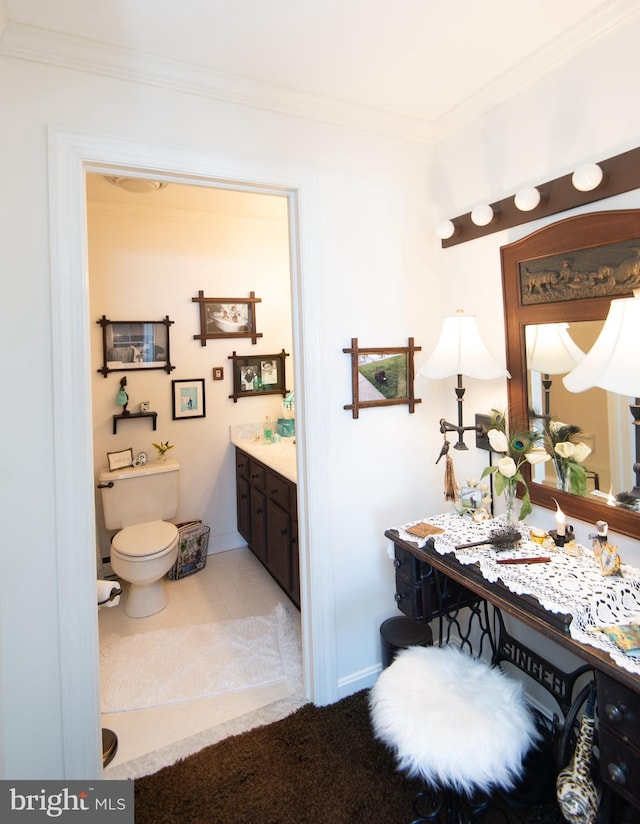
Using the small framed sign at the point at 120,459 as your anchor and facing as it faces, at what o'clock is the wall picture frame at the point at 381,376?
The wall picture frame is roughly at 11 o'clock from the small framed sign.

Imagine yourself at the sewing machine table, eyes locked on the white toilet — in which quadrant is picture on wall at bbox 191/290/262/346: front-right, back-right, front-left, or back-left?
front-right

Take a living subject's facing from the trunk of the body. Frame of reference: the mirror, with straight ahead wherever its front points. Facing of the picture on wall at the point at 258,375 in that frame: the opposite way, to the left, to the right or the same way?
to the left

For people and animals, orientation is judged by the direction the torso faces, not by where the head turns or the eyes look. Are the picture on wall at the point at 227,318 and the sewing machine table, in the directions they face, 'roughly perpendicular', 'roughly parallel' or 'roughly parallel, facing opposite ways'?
roughly perpendicular

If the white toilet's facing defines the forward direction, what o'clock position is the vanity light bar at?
The vanity light bar is roughly at 11 o'clock from the white toilet.

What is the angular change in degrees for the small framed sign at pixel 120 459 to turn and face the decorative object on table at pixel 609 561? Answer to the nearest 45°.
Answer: approximately 45° to its left

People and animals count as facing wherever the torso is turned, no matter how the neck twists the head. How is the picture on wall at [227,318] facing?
toward the camera

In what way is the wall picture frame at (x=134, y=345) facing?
toward the camera

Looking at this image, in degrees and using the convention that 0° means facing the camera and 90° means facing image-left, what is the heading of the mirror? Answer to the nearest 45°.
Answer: approximately 45°

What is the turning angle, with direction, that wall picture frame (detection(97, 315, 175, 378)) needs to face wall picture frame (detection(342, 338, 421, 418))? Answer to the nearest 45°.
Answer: approximately 45° to its left

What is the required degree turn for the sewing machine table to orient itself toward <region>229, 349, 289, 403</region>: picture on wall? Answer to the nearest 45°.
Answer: approximately 90° to its right

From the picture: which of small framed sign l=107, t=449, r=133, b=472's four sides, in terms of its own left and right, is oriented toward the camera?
front

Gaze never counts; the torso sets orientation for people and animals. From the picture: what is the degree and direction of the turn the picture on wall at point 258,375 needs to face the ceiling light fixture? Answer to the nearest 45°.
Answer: approximately 45° to its right
